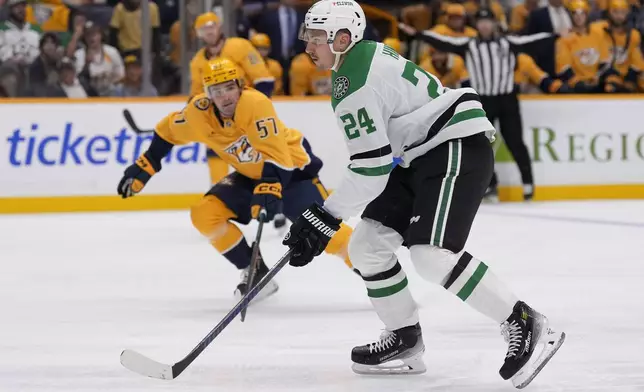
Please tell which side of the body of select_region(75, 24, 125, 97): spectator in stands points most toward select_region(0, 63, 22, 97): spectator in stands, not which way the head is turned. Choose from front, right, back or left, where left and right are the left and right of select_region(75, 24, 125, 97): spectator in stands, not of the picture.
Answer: right

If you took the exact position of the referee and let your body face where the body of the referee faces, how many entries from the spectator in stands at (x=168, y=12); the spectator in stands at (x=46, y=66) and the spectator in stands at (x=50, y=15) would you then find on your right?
3

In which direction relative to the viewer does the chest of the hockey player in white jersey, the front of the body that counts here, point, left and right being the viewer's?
facing to the left of the viewer

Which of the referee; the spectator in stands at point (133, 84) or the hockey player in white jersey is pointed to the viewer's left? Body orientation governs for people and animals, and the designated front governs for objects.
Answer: the hockey player in white jersey

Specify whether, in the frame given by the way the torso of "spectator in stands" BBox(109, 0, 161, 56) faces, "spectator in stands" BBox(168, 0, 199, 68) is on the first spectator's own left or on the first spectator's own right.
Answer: on the first spectator's own left

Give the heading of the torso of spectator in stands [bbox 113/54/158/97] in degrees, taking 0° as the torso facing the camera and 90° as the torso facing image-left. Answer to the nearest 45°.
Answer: approximately 0°

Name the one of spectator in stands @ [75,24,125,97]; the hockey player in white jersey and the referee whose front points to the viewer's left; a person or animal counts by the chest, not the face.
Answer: the hockey player in white jersey

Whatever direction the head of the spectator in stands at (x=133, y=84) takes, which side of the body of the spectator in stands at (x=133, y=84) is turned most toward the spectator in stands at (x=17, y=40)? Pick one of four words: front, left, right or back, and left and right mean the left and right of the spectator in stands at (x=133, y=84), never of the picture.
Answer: right

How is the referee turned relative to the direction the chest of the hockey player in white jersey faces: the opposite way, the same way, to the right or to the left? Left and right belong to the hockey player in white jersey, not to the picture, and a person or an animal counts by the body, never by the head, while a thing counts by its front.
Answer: to the left
